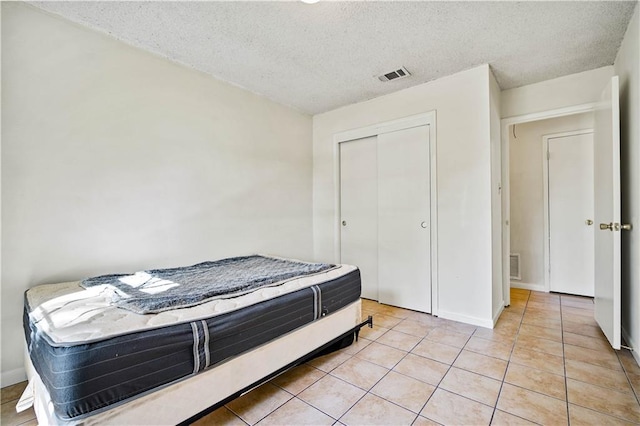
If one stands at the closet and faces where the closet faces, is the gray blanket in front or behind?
in front

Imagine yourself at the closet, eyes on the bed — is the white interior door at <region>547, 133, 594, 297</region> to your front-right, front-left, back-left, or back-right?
back-left

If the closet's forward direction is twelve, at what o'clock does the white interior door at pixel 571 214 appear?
The white interior door is roughly at 7 o'clock from the closet.

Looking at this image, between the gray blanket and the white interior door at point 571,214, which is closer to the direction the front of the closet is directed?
the gray blanket

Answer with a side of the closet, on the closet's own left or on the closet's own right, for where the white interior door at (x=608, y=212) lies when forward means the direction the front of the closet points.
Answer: on the closet's own left

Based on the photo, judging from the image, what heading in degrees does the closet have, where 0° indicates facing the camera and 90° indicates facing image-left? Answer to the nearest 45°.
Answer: approximately 45°

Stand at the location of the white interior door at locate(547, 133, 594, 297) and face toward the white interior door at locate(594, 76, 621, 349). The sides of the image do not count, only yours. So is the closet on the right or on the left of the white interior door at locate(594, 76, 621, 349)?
right

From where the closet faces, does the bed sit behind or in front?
in front
